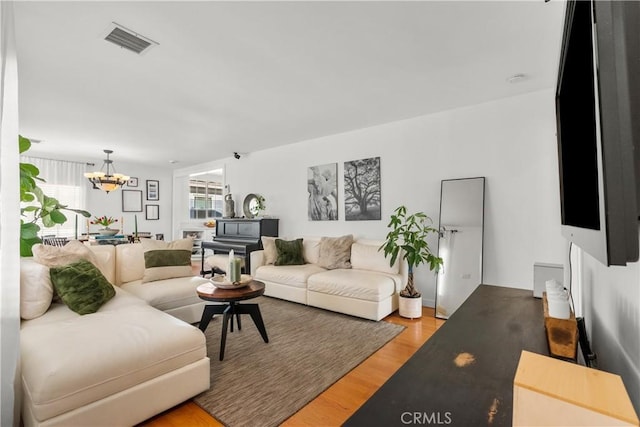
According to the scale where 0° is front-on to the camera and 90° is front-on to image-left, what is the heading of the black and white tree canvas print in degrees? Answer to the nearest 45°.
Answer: approximately 45°

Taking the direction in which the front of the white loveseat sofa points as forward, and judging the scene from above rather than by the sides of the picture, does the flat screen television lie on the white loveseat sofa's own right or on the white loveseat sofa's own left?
on the white loveseat sofa's own left

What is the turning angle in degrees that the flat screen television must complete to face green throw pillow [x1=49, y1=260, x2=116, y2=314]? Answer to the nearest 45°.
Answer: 0° — it already faces it

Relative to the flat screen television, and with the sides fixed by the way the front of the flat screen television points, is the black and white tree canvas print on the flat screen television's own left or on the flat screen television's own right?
on the flat screen television's own right

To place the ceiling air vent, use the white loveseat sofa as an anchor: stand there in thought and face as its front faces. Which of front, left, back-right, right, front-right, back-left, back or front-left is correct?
front

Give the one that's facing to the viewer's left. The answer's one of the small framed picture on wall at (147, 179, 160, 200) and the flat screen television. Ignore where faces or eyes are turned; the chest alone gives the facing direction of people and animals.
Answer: the flat screen television

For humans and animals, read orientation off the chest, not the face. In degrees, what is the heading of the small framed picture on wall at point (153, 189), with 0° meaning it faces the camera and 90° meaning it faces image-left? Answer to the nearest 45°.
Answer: approximately 315°

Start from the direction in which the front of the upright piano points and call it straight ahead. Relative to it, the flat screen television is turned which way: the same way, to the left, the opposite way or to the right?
to the right

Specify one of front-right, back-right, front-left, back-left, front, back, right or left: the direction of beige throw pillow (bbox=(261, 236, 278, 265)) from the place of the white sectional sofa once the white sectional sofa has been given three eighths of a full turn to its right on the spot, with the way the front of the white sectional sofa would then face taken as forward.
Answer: back-right

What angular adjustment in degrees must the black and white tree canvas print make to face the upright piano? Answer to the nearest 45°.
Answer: approximately 45° to its right

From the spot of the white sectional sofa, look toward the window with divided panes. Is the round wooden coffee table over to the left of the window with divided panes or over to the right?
right

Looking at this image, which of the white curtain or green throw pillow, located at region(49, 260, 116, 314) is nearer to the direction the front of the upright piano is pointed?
the green throw pillow

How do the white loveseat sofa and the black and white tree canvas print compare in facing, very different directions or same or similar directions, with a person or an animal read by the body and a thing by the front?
same or similar directions

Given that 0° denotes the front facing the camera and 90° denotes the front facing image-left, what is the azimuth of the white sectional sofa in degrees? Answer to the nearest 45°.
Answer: approximately 315°

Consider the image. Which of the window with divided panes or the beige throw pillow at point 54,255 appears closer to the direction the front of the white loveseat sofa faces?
the beige throw pillow
